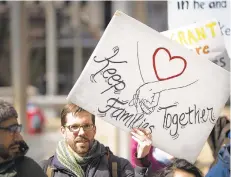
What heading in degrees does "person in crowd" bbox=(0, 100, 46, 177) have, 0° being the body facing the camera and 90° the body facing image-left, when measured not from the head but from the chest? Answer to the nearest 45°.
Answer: approximately 315°

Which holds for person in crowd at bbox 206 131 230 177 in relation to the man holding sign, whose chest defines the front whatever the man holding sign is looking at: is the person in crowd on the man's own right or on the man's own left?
on the man's own left

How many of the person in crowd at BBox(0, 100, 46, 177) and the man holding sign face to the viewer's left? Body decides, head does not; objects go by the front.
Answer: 0

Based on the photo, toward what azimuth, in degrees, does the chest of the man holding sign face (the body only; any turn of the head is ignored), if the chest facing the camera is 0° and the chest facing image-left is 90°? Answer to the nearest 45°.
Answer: approximately 0°

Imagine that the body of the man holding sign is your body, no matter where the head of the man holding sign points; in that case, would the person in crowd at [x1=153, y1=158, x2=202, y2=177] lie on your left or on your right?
on your left

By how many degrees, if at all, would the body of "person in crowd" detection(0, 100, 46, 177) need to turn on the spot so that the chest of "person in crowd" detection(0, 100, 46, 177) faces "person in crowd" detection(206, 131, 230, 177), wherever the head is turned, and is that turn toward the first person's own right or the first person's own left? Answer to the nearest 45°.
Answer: approximately 45° to the first person's own left

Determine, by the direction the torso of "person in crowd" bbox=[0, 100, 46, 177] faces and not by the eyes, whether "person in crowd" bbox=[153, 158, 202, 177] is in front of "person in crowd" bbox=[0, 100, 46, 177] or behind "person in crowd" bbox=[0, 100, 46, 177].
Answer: in front
